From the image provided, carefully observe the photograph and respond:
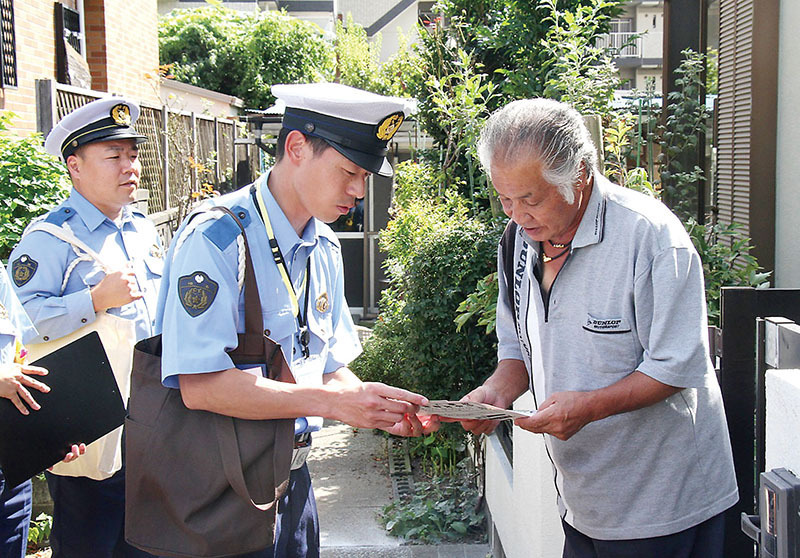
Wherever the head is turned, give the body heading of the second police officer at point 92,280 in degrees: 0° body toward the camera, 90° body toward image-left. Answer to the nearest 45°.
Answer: approximately 315°

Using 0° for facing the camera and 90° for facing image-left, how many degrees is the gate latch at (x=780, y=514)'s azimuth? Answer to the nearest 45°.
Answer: approximately 45°

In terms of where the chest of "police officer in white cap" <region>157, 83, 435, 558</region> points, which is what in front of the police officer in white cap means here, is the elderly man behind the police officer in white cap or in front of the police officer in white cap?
in front

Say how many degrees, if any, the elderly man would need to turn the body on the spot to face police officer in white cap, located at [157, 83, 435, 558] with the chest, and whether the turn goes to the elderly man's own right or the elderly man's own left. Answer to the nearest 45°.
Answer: approximately 45° to the elderly man's own right

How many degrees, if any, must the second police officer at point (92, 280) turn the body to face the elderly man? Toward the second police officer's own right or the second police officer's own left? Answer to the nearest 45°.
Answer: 0° — they already face them

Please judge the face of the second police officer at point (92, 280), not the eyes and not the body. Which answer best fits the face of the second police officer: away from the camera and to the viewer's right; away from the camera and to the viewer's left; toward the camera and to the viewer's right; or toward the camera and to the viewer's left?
toward the camera and to the viewer's right

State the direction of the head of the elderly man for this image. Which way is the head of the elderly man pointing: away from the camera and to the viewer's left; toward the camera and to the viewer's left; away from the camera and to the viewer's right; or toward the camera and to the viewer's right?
toward the camera and to the viewer's left

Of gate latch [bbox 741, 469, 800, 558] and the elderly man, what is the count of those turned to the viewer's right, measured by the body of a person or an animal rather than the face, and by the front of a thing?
0

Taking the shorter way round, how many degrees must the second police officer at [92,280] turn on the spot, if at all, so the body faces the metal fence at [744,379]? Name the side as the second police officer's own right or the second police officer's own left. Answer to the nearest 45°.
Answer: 0° — they already face it

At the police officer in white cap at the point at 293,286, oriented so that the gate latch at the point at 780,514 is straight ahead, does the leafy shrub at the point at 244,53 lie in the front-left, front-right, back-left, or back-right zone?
back-left

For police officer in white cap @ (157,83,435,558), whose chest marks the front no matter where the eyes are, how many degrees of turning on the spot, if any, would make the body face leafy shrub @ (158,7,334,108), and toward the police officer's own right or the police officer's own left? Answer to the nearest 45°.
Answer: approximately 135° to the police officer's own left
